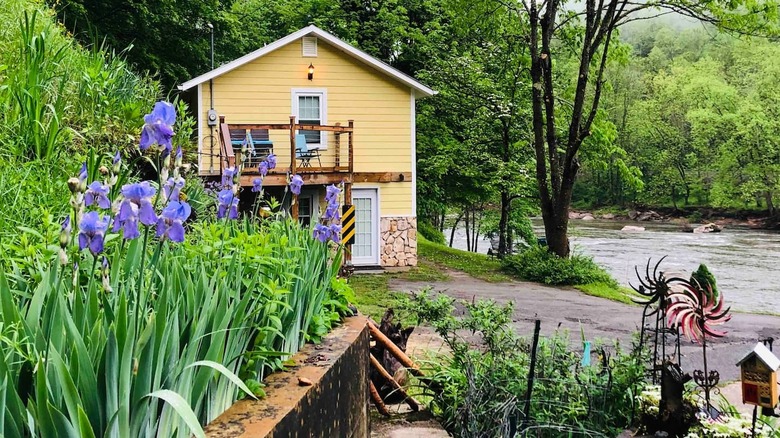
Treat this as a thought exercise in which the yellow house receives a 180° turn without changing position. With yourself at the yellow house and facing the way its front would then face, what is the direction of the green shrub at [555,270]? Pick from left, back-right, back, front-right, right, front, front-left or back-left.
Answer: right

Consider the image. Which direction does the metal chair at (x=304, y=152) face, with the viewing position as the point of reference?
facing the viewer and to the right of the viewer

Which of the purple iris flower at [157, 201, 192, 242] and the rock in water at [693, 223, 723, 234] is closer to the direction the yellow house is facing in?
the purple iris flower

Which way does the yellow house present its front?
toward the camera

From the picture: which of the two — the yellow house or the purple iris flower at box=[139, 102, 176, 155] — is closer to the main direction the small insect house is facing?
the purple iris flower

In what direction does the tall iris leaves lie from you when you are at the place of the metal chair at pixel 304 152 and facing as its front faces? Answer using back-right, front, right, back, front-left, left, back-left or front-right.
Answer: front-right

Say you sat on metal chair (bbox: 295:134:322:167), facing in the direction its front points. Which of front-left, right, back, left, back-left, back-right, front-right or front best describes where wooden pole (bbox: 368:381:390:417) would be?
front-right

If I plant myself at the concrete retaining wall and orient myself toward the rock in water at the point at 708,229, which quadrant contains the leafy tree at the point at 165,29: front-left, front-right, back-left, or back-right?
front-left

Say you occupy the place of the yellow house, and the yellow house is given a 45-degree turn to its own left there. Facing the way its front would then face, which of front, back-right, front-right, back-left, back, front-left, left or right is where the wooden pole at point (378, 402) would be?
front-right

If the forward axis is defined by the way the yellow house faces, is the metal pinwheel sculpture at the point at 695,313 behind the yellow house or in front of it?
in front

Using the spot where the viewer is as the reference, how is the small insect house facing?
facing the viewer and to the left of the viewer

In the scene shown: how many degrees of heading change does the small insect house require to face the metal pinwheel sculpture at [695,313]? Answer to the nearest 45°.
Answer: approximately 90° to its right

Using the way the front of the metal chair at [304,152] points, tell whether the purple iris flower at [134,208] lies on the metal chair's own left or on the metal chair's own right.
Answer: on the metal chair's own right

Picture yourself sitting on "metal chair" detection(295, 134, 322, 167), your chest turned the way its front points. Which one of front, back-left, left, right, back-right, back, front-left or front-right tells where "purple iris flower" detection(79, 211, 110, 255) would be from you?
front-right

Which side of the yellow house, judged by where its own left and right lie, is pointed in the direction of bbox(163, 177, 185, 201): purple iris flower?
front
